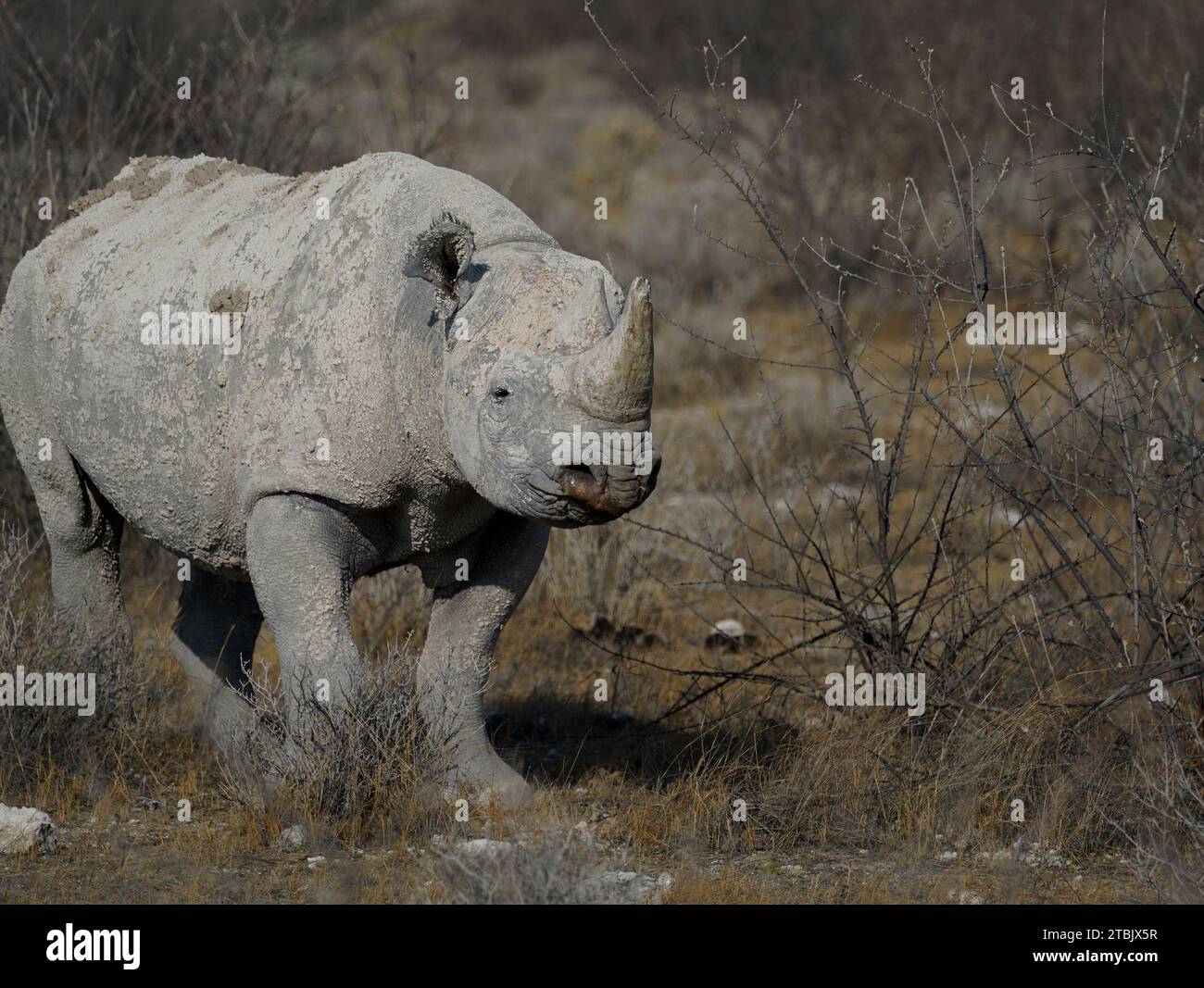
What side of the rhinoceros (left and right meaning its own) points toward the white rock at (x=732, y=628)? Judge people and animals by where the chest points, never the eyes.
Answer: left

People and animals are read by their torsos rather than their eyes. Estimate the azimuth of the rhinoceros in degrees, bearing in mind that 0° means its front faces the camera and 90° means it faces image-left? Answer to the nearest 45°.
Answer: approximately 315°

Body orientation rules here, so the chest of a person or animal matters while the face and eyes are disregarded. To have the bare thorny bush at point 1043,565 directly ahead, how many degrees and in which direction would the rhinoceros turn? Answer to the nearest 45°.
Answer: approximately 45° to its left
